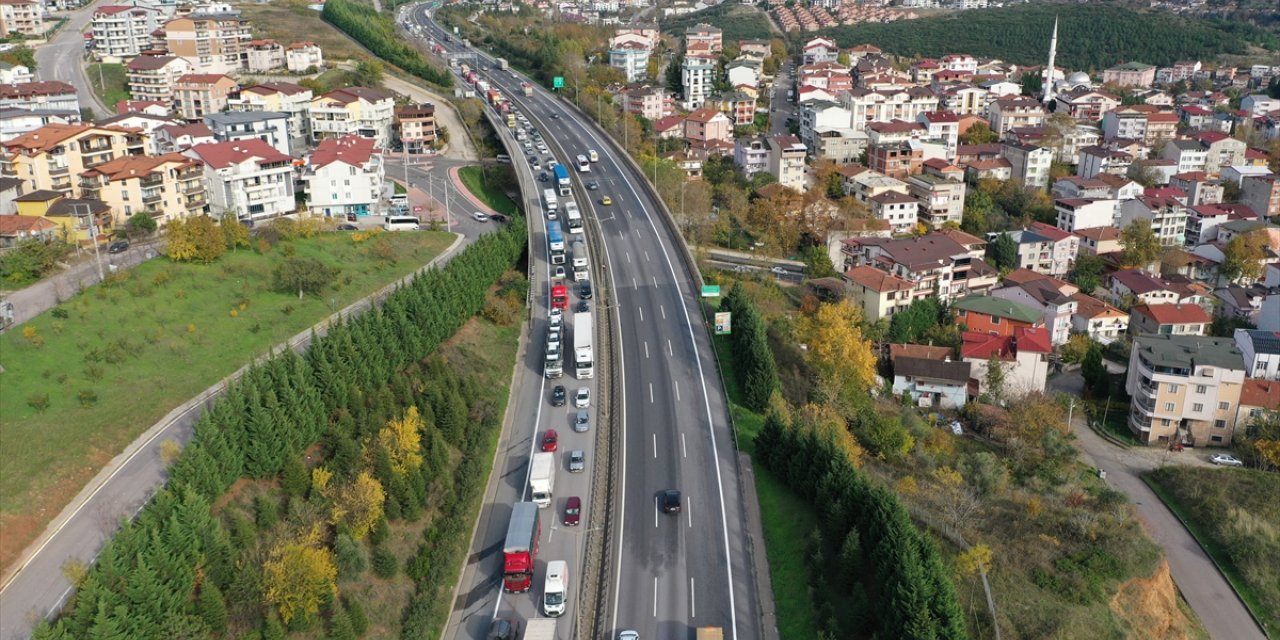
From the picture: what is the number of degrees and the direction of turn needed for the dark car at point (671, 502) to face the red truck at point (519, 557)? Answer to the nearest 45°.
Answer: approximately 135° to its left

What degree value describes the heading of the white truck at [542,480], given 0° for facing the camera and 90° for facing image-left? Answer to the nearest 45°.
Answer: approximately 0°

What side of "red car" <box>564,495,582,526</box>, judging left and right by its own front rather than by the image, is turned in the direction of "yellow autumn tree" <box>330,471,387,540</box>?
right

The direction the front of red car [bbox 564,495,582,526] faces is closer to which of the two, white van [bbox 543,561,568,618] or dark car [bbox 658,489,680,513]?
the white van

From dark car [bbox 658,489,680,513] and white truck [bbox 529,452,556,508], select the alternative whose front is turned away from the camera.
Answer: the dark car

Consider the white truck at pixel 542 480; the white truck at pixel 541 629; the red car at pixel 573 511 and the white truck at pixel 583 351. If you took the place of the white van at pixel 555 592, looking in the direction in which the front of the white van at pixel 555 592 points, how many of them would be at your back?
3

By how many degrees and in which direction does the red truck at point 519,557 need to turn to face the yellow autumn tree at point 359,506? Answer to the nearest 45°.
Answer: approximately 135° to its right

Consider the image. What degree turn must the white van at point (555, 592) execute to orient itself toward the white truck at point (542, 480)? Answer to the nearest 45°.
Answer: approximately 180°

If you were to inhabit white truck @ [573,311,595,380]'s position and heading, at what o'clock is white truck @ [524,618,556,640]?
white truck @ [524,618,556,640] is roughly at 12 o'clock from white truck @ [573,311,595,380].

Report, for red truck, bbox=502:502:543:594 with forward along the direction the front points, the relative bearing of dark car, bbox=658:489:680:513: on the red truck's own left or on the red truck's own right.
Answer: on the red truck's own left

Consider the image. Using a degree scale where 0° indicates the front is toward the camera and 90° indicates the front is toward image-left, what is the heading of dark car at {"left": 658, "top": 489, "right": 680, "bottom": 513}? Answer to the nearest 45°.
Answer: approximately 180°

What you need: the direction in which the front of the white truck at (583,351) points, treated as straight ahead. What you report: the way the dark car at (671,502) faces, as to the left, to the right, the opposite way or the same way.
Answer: the opposite way
